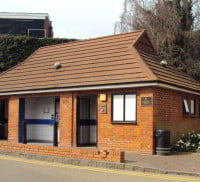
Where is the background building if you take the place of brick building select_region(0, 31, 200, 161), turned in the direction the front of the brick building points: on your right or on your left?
on your right

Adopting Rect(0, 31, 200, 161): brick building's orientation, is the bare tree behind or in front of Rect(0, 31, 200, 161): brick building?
behind

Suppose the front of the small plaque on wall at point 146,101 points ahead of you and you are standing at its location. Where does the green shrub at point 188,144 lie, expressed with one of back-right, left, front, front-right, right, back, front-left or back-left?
back-left

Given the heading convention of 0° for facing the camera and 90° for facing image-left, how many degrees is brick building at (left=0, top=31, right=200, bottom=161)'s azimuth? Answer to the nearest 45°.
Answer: approximately 45°
